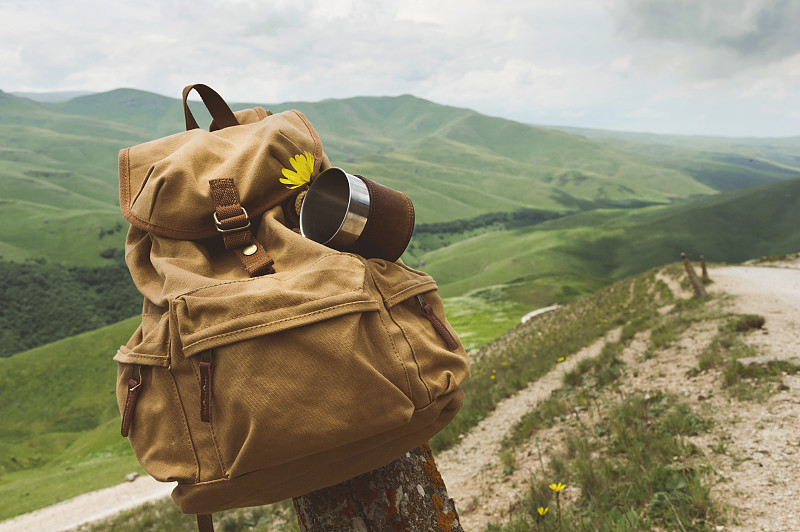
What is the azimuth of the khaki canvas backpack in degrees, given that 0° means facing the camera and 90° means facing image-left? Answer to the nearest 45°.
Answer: approximately 0°
